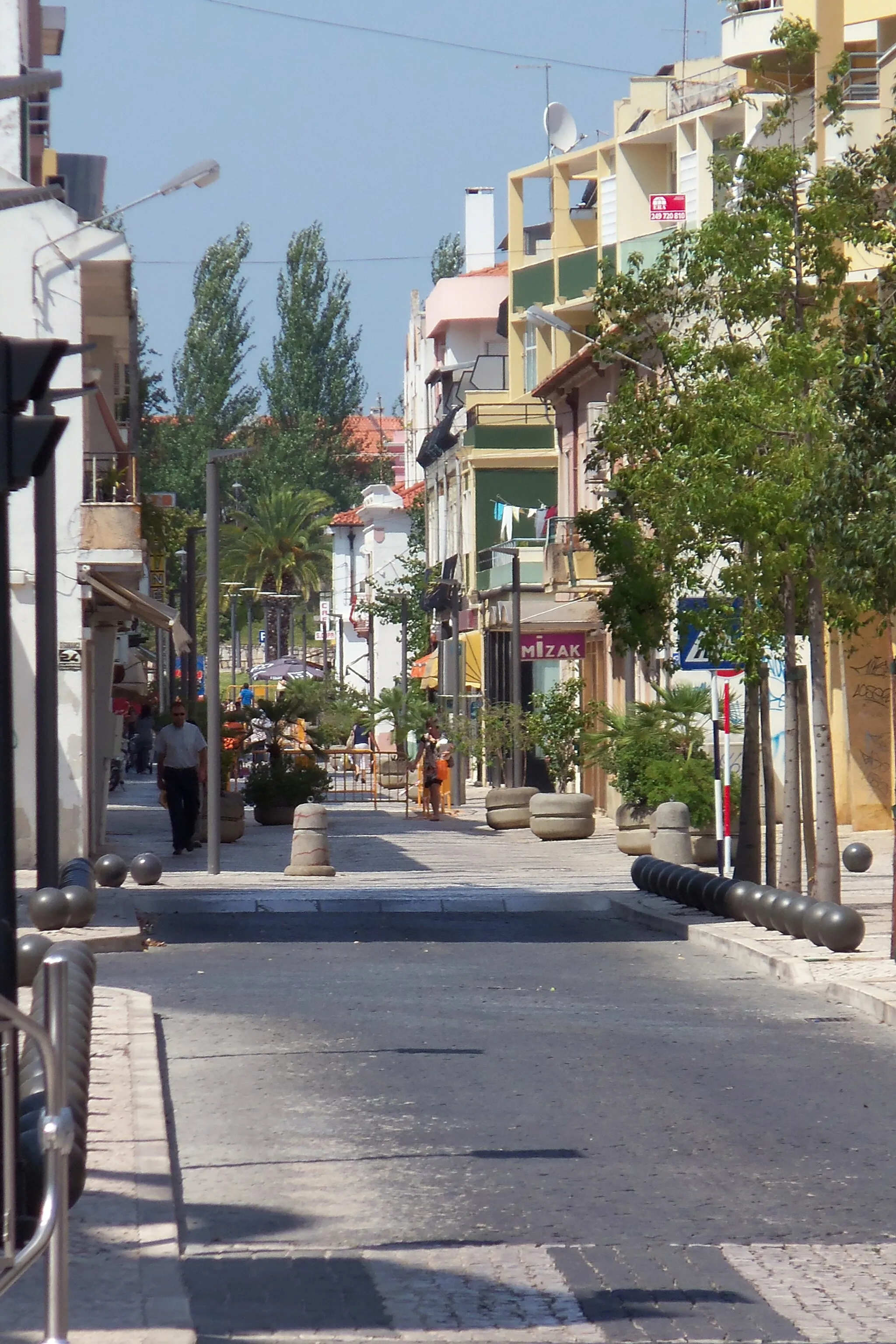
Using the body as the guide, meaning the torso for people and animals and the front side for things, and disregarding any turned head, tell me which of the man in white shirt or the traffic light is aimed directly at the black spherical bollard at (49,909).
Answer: the man in white shirt

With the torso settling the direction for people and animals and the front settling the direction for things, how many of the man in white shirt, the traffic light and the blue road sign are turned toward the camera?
2

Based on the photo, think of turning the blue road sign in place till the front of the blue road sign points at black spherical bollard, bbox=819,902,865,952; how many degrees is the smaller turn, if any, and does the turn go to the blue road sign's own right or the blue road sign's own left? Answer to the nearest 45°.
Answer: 0° — it already faces it

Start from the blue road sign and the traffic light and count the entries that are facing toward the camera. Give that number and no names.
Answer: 1

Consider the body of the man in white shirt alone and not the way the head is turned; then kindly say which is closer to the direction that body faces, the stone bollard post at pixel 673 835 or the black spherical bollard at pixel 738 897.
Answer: the black spherical bollard

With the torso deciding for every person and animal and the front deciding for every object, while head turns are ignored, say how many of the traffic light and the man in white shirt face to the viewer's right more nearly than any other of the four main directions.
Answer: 1

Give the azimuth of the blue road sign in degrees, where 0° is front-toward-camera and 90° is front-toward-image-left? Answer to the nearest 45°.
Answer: approximately 0°

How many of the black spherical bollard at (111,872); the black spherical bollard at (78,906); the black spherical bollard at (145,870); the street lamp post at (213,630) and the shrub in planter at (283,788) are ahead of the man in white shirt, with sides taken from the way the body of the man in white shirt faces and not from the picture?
4

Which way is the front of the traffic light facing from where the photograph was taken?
facing to the right of the viewer

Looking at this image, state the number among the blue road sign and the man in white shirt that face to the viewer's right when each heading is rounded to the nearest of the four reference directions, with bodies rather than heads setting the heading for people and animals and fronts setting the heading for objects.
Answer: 0
